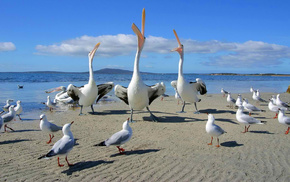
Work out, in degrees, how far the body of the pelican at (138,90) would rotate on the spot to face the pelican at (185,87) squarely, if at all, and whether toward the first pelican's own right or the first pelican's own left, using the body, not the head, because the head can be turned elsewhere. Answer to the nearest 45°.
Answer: approximately 135° to the first pelican's own left

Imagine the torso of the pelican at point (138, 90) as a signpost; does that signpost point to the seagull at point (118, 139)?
yes

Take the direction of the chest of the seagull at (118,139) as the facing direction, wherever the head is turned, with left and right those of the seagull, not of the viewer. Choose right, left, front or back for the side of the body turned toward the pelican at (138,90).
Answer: left

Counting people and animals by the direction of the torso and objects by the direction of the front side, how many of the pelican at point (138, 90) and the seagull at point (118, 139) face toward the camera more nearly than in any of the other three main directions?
1
